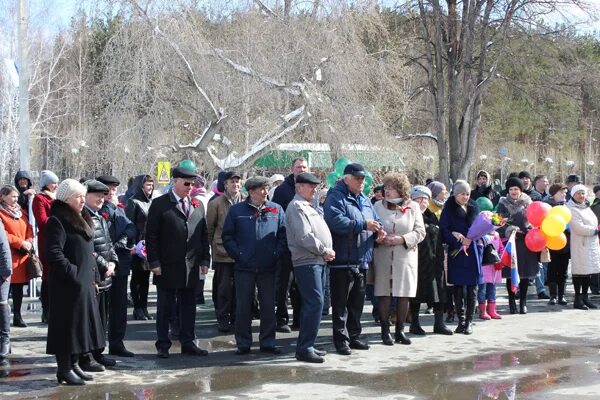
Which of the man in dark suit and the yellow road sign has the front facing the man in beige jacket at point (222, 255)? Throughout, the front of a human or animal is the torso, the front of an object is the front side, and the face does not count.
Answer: the yellow road sign

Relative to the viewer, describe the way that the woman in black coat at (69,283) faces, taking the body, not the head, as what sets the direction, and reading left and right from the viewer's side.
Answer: facing the viewer and to the right of the viewer

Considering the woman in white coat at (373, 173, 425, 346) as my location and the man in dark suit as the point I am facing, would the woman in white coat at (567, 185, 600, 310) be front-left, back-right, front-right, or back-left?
back-right

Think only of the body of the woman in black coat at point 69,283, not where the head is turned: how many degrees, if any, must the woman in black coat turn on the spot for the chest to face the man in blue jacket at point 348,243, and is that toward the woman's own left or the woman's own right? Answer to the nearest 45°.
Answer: approximately 45° to the woman's own left

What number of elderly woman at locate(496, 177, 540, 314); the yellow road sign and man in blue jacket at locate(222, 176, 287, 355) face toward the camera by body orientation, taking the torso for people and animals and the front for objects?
3

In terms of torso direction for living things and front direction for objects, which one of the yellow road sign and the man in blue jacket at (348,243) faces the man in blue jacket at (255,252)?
the yellow road sign

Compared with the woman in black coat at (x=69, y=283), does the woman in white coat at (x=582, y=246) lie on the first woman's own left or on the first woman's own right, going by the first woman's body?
on the first woman's own left

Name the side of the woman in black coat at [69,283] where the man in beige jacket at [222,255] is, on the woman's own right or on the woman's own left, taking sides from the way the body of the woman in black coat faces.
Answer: on the woman's own left

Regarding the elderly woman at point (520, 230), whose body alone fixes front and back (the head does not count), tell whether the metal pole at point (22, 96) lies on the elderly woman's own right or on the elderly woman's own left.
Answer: on the elderly woman's own right

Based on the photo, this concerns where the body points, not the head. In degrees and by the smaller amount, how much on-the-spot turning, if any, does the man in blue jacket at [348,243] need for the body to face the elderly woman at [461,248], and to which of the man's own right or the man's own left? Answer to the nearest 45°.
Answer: approximately 90° to the man's own left

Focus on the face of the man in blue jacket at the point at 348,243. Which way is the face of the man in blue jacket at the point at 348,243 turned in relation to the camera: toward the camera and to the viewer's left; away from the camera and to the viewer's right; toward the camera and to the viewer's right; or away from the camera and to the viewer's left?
toward the camera and to the viewer's right

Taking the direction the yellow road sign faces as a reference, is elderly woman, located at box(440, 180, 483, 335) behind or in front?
in front

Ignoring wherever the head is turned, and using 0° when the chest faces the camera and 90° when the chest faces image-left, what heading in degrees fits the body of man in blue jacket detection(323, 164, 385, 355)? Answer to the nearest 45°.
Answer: approximately 315°
